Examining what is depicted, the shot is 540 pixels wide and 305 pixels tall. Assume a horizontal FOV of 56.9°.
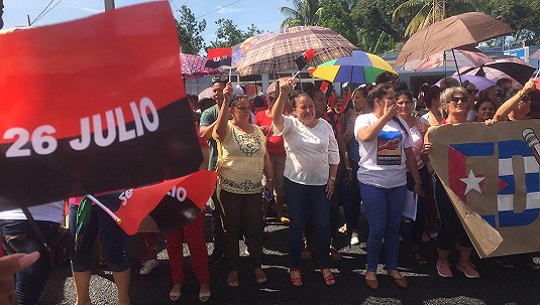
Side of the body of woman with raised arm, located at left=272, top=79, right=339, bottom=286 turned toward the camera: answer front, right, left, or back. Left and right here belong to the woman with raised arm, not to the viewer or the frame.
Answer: front

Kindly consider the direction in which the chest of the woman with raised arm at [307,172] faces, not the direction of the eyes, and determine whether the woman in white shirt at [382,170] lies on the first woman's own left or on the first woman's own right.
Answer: on the first woman's own left
